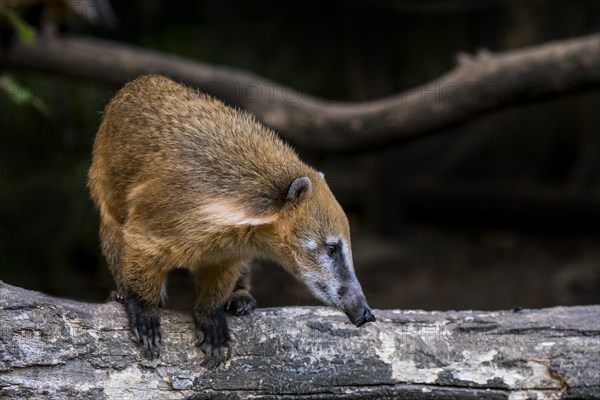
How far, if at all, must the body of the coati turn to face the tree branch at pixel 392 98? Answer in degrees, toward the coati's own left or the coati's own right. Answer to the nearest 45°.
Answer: approximately 90° to the coati's own left

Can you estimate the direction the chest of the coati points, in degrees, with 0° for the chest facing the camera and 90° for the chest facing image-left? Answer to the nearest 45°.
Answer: approximately 315°
